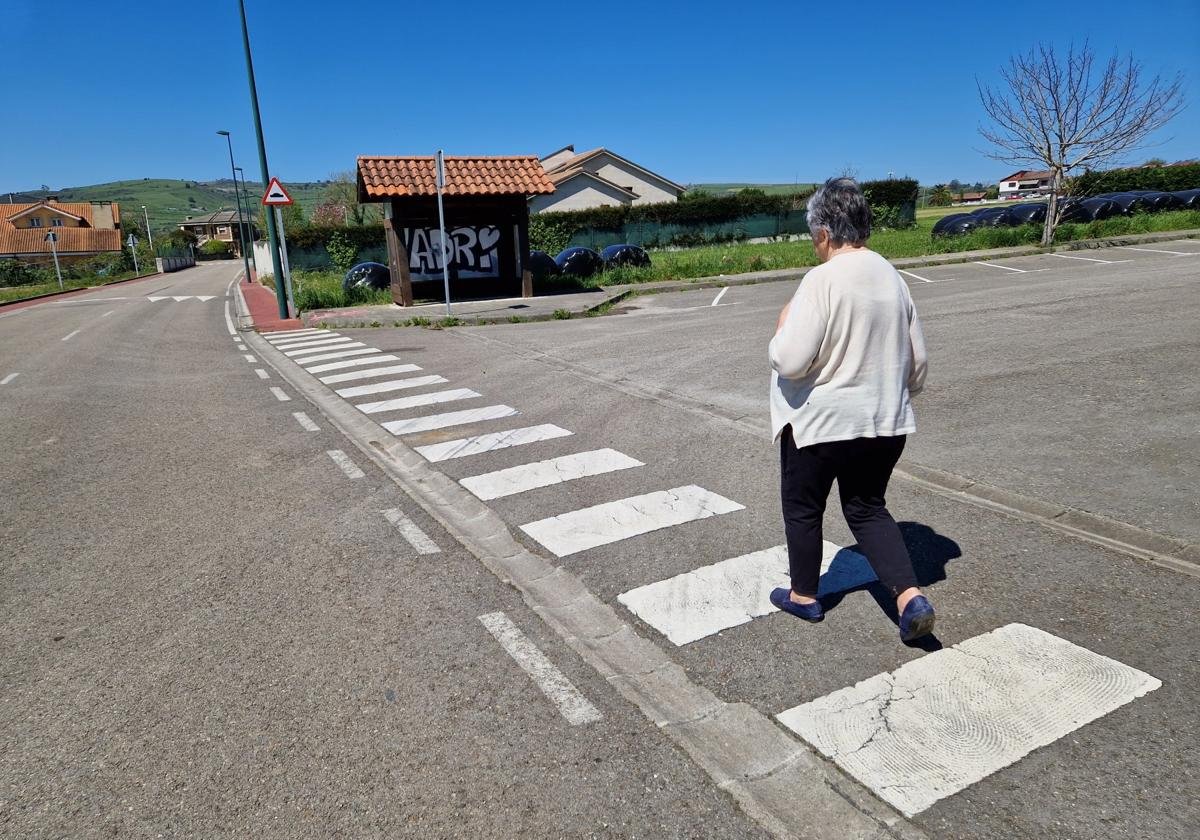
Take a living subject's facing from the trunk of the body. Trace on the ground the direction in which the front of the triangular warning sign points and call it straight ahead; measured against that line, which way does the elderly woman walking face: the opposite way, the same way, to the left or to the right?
the opposite way

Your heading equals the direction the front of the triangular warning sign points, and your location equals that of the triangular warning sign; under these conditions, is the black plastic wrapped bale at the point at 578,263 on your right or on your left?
on your left

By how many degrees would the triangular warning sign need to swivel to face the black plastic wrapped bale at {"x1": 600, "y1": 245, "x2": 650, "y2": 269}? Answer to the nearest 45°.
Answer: approximately 135° to its left

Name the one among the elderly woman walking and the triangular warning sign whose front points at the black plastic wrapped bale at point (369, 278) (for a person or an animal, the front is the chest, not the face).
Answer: the elderly woman walking

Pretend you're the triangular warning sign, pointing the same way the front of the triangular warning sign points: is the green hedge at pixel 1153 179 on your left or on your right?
on your left

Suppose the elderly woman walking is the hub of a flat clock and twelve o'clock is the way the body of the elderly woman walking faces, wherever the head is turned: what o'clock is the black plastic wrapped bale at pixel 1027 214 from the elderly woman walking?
The black plastic wrapped bale is roughly at 2 o'clock from the elderly woman walking.

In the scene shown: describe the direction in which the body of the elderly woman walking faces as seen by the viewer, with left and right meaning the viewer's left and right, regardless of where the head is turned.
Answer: facing away from the viewer and to the left of the viewer

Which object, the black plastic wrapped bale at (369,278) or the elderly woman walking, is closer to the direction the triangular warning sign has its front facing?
the elderly woman walking

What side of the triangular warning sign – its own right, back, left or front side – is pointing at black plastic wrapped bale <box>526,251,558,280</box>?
left

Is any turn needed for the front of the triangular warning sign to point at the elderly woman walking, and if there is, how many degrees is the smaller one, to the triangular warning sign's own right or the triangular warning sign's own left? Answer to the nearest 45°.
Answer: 0° — it already faces them

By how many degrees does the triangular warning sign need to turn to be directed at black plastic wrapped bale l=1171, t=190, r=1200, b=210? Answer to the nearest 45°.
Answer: approximately 90° to its left
